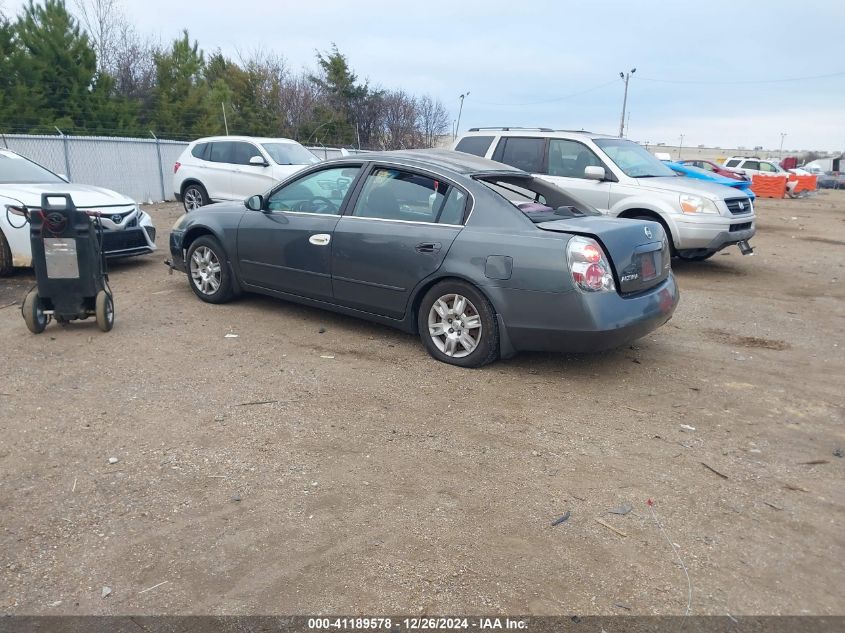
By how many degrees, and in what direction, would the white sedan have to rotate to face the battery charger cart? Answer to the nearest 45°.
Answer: approximately 45° to its right

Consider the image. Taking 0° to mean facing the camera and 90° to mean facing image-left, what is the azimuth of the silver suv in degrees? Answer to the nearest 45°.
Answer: approximately 315°

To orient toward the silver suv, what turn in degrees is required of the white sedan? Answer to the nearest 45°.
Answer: approximately 45° to its left

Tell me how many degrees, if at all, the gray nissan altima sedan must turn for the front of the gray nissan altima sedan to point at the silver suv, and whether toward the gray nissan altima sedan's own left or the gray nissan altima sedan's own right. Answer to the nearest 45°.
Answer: approximately 90° to the gray nissan altima sedan's own right

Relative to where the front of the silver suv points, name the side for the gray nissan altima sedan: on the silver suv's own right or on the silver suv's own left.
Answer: on the silver suv's own right

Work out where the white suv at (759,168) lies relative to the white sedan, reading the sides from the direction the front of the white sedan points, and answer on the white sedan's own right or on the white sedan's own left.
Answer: on the white sedan's own left

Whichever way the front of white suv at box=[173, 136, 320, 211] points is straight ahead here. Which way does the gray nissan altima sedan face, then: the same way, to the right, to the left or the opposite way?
the opposite way

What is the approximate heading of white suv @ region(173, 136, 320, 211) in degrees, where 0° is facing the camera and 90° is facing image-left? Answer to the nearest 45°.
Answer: approximately 315°

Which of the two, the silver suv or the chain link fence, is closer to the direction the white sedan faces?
the silver suv

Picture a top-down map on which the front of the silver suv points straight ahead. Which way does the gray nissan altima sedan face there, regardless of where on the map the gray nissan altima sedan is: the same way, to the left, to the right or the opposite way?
the opposite way

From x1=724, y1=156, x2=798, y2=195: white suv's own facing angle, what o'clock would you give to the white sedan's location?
The white sedan is roughly at 2 o'clock from the white suv.

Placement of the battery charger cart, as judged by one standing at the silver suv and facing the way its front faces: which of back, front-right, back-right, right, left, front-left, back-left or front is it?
right

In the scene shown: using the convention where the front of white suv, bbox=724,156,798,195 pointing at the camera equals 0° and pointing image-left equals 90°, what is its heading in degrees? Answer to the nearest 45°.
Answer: approximately 315°

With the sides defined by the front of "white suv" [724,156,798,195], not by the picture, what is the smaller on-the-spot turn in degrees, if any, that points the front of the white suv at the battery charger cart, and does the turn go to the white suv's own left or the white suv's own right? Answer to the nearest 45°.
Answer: approximately 45° to the white suv's own right
